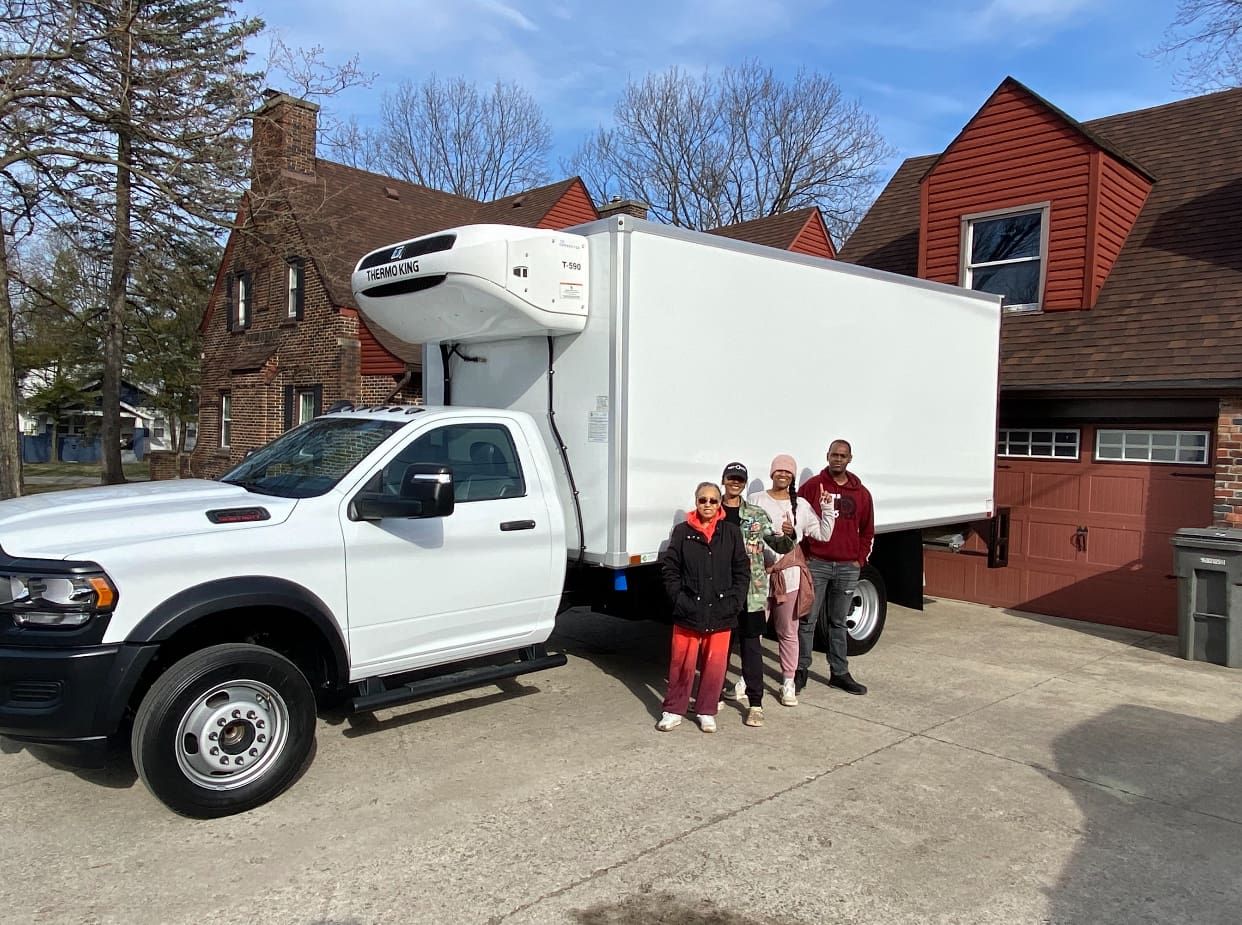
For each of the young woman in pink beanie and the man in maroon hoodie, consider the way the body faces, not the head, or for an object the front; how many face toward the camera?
2

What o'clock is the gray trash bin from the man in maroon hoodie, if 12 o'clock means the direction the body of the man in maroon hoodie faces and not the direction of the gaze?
The gray trash bin is roughly at 8 o'clock from the man in maroon hoodie.

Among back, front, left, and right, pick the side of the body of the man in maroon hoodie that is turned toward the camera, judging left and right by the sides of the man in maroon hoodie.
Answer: front

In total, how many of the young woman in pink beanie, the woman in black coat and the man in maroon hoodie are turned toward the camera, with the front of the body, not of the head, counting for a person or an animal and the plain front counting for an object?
3

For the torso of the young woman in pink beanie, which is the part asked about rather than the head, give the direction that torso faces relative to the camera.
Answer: toward the camera

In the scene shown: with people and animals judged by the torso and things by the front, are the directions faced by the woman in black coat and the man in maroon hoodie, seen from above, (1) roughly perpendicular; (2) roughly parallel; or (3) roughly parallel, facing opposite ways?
roughly parallel

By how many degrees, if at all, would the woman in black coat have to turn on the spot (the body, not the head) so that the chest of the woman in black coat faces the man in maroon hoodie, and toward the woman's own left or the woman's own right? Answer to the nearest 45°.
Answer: approximately 135° to the woman's own left

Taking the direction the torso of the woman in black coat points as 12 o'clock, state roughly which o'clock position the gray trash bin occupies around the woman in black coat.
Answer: The gray trash bin is roughly at 8 o'clock from the woman in black coat.

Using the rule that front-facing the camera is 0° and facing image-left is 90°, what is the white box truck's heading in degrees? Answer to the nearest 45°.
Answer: approximately 45°
